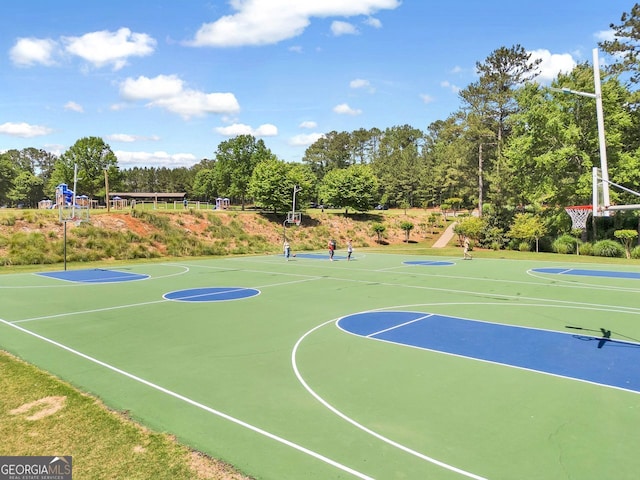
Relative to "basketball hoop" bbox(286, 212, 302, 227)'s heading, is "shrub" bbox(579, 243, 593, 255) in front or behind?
in front

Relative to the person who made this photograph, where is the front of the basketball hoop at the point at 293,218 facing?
facing the viewer and to the right of the viewer

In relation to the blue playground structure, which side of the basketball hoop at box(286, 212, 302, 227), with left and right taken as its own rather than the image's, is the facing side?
right

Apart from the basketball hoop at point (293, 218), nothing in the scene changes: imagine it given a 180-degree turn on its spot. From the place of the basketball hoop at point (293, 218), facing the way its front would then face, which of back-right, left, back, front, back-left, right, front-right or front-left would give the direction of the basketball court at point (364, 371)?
back-left

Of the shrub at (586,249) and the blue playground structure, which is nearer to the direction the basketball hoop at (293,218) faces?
the shrub
